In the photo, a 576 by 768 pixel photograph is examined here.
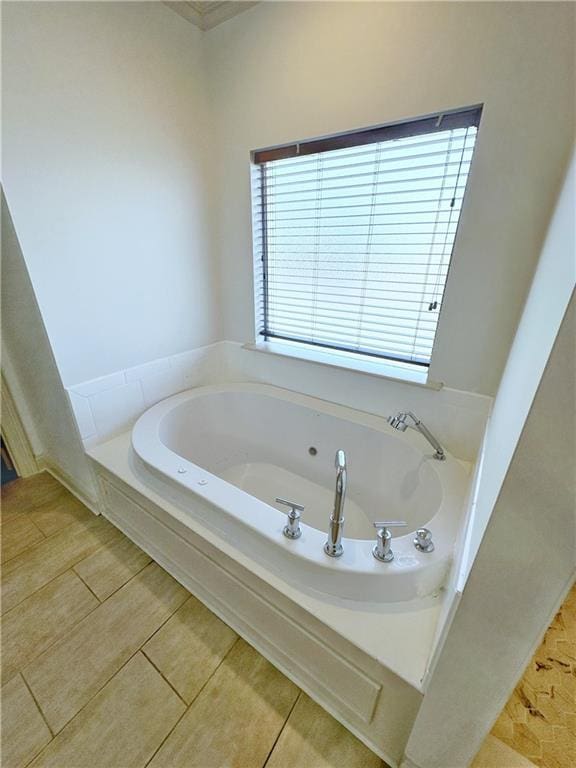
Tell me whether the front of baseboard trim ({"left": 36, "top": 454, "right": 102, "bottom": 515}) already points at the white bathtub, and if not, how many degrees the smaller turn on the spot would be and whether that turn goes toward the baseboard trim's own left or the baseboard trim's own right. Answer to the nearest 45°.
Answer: approximately 90° to the baseboard trim's own left

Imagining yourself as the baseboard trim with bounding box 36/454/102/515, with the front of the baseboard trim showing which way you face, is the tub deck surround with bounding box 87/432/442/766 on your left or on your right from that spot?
on your left

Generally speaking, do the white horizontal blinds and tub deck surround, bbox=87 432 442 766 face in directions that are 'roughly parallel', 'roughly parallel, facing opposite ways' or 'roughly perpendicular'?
roughly parallel

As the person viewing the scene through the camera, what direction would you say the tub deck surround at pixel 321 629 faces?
facing the viewer and to the left of the viewer

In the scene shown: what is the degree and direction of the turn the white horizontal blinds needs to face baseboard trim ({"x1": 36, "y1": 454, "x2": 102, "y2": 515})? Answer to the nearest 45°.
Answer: approximately 45° to its right

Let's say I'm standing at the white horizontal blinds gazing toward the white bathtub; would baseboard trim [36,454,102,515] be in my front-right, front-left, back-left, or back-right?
front-right

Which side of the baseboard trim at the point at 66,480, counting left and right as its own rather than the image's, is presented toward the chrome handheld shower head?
left

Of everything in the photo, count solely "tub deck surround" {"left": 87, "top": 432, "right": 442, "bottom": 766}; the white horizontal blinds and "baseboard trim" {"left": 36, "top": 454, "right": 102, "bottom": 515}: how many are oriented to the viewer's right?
0

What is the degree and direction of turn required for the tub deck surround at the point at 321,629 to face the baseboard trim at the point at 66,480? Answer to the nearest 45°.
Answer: approximately 90° to its right

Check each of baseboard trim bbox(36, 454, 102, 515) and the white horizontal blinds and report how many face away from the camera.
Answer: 0
